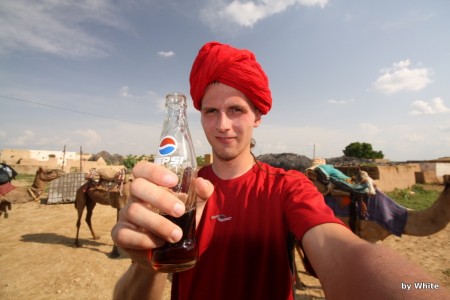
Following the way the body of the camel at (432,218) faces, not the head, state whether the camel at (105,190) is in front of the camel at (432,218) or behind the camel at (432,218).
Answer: behind

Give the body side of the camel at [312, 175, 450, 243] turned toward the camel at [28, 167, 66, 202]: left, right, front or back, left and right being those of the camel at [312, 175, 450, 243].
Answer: back

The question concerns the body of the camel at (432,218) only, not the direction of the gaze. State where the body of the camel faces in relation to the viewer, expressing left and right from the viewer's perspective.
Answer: facing to the right of the viewer

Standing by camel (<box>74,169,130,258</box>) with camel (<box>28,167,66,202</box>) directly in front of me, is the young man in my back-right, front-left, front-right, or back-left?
back-left
